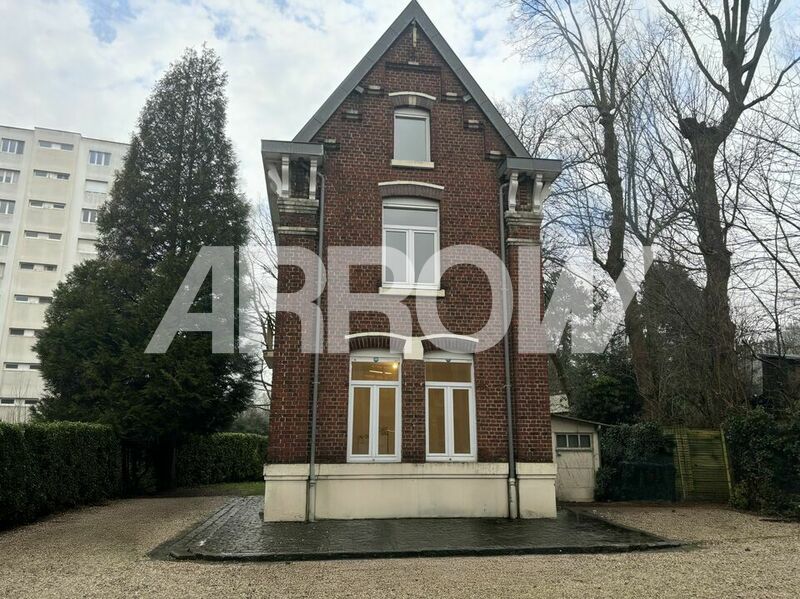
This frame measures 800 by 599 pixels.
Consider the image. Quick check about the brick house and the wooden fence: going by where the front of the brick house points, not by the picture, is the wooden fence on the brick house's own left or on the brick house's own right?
on the brick house's own left

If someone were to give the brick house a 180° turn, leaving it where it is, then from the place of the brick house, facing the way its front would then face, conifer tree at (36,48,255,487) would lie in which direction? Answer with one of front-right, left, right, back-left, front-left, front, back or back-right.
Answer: front-left

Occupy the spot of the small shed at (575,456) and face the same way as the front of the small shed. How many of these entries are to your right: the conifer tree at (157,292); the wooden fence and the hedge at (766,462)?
1

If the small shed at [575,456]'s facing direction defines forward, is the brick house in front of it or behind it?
in front

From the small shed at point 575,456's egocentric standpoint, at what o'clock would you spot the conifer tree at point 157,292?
The conifer tree is roughly at 3 o'clock from the small shed.

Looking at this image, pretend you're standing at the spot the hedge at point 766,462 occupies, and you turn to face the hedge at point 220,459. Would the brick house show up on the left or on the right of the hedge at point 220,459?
left

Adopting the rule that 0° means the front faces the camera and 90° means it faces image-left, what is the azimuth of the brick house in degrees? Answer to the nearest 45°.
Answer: approximately 0°

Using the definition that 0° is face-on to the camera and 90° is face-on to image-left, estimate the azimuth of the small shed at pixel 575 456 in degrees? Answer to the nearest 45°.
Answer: approximately 0°

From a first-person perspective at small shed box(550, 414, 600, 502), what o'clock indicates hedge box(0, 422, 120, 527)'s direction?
The hedge is roughly at 2 o'clock from the small shed.

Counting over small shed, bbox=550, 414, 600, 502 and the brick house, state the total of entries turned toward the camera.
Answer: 2

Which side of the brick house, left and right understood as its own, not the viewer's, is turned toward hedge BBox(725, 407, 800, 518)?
left

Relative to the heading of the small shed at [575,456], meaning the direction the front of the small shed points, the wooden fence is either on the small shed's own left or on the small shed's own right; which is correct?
on the small shed's own left
